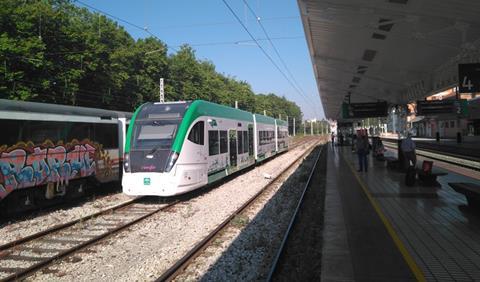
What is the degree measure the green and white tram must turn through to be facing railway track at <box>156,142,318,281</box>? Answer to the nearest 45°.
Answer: approximately 45° to its left

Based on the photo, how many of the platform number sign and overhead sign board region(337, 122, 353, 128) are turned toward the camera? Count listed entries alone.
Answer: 2

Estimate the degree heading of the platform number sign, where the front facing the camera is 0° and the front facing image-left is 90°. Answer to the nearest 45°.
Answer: approximately 0°

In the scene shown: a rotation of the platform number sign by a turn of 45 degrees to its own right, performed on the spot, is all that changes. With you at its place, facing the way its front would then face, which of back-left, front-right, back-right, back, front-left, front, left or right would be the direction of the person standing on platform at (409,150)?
right

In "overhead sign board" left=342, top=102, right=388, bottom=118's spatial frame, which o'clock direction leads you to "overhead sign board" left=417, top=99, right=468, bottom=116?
"overhead sign board" left=417, top=99, right=468, bottom=116 is roughly at 10 o'clock from "overhead sign board" left=342, top=102, right=388, bottom=118.

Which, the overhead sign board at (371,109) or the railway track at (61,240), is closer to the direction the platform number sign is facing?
the railway track

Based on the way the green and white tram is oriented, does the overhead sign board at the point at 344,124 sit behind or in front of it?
behind

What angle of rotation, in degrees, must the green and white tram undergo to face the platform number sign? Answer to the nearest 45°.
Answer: approximately 45° to its left

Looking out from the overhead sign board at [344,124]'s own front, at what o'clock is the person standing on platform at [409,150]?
The person standing on platform is roughly at 12 o'clock from the overhead sign board.

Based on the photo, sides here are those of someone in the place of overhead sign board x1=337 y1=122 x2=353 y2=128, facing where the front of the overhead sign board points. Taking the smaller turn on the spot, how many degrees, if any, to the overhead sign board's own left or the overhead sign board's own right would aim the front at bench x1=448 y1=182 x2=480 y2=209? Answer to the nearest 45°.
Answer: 0° — it already faces it
